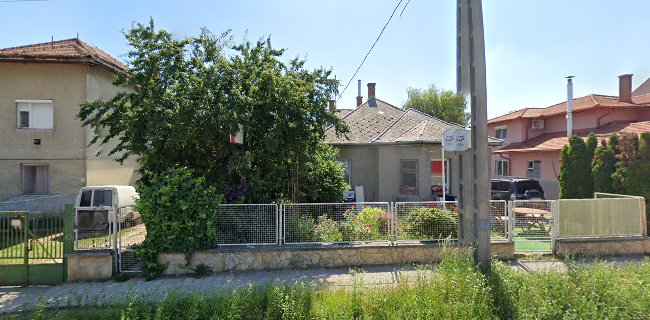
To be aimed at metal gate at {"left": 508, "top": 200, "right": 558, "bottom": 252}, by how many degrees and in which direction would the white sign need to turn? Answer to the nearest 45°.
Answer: approximately 135° to its left

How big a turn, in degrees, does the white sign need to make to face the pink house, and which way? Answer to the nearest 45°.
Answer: approximately 180°

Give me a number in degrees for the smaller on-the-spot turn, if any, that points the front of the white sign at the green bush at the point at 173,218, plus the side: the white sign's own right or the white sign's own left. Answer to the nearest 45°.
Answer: approximately 90° to the white sign's own right

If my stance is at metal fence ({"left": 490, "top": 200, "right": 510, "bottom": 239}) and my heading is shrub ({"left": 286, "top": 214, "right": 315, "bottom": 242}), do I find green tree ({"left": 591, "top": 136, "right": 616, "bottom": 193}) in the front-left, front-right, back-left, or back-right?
back-right

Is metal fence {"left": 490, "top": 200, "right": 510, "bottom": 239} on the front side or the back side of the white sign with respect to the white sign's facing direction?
on the back side

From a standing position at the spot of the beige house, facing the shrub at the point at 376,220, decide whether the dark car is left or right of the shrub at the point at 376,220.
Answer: left

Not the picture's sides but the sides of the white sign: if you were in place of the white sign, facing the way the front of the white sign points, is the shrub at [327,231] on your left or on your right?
on your right

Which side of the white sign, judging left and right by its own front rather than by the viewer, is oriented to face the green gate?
right

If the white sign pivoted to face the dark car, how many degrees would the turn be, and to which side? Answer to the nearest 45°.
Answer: approximately 180°

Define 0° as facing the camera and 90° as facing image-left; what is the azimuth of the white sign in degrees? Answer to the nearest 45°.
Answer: approximately 0°

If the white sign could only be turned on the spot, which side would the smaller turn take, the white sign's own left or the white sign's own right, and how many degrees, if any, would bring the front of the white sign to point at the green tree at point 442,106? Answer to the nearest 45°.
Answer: approximately 180°
